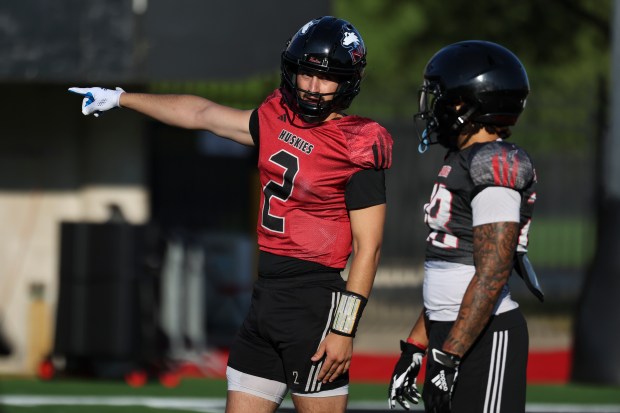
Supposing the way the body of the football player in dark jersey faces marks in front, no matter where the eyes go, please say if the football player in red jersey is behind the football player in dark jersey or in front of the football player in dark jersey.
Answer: in front

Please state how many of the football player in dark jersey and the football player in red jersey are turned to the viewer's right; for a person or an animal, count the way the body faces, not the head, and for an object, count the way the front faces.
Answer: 0

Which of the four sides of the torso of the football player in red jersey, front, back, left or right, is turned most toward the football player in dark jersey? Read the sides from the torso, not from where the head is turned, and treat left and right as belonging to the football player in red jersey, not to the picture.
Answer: left

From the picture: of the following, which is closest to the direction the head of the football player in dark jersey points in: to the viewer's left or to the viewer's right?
to the viewer's left

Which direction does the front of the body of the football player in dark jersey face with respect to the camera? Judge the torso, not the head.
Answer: to the viewer's left
